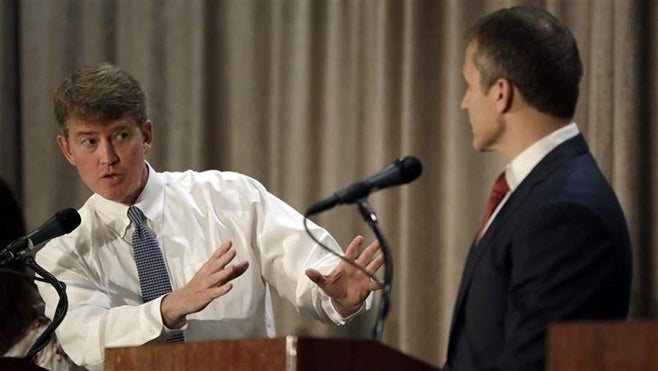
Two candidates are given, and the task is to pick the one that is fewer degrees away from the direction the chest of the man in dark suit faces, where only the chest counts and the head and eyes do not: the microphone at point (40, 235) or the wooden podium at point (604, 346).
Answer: the microphone

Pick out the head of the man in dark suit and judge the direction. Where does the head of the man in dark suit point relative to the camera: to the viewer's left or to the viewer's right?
to the viewer's left

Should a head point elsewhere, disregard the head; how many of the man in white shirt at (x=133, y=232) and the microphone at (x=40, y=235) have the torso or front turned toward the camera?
1

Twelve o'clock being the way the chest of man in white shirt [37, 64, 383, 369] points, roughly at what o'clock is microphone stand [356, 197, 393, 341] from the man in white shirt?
The microphone stand is roughly at 11 o'clock from the man in white shirt.

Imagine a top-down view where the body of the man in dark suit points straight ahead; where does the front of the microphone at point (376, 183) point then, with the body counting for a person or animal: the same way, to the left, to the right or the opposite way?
the opposite way

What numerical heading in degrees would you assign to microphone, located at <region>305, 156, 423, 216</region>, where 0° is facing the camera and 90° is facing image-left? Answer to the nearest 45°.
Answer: approximately 270°

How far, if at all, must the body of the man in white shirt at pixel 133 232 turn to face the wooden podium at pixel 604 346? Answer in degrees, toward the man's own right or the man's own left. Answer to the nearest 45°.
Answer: approximately 45° to the man's own left

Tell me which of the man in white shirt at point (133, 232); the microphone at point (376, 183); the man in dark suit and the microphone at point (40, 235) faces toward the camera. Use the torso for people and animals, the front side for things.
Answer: the man in white shirt

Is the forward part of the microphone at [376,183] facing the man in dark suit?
yes

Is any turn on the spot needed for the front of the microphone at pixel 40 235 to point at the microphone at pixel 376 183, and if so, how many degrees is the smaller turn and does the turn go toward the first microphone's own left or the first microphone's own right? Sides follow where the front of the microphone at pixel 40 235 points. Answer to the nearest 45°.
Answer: approximately 45° to the first microphone's own right
